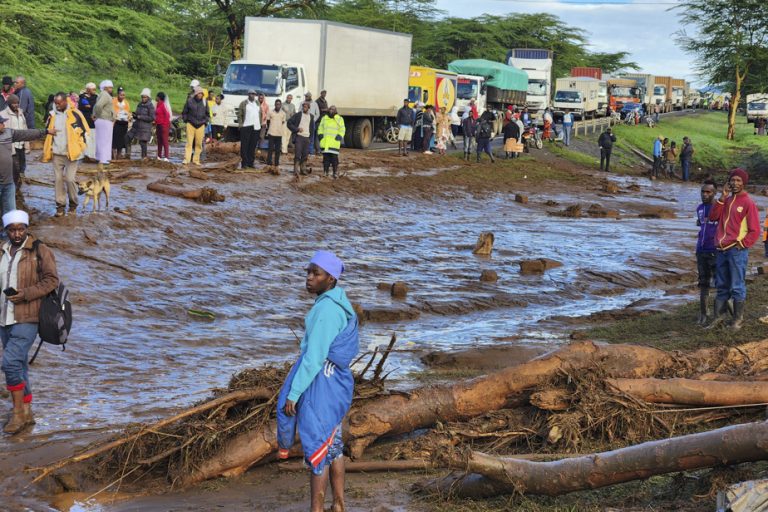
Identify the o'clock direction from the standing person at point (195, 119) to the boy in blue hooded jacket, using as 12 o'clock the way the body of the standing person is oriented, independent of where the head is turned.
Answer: The boy in blue hooded jacket is roughly at 12 o'clock from the standing person.

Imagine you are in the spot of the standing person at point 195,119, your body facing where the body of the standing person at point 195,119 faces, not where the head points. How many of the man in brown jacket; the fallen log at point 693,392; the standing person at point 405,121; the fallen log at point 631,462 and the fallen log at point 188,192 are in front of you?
4

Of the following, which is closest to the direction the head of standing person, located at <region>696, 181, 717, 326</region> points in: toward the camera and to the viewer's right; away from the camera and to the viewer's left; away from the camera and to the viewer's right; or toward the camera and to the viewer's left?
toward the camera and to the viewer's left

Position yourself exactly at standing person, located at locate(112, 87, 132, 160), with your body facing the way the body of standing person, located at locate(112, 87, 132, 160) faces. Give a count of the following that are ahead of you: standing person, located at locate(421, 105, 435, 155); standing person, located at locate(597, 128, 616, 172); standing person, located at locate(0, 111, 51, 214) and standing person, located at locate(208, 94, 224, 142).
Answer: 1

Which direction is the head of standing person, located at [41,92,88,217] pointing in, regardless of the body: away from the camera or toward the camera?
toward the camera

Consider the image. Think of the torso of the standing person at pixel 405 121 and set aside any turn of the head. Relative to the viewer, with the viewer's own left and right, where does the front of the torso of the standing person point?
facing the viewer

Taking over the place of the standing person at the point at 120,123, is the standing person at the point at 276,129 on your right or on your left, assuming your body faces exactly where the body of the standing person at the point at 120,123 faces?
on your left

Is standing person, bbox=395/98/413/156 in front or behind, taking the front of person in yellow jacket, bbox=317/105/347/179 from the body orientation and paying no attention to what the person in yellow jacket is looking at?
behind

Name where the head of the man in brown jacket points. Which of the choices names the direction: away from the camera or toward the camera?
toward the camera

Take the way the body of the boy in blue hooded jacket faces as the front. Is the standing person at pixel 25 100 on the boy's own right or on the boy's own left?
on the boy's own right

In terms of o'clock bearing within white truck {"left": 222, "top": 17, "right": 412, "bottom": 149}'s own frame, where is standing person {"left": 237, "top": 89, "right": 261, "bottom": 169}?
The standing person is roughly at 11 o'clock from the white truck.

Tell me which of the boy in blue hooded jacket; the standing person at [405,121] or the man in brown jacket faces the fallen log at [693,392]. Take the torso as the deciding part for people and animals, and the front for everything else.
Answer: the standing person

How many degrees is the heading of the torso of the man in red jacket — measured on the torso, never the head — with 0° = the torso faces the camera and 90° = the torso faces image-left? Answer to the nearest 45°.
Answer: approximately 45°

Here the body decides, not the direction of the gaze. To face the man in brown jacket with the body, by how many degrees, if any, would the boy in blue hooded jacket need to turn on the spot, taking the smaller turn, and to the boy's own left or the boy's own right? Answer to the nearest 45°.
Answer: approximately 45° to the boy's own right

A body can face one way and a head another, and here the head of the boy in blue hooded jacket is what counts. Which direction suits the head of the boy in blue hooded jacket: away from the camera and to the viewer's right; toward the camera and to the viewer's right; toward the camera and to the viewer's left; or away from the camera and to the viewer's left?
toward the camera and to the viewer's left
